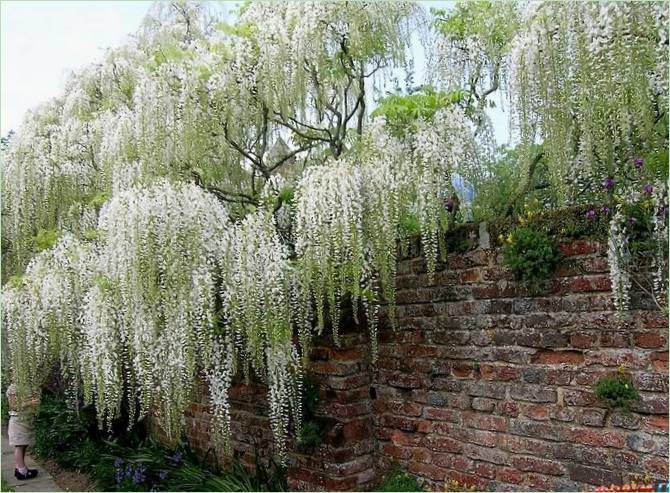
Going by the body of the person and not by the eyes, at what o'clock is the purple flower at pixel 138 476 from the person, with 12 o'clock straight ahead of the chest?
The purple flower is roughly at 2 o'clock from the person.

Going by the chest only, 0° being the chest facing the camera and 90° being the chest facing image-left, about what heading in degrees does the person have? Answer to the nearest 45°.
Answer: approximately 270°

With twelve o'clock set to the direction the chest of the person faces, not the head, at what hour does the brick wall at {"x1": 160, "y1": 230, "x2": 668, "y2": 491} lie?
The brick wall is roughly at 2 o'clock from the person.

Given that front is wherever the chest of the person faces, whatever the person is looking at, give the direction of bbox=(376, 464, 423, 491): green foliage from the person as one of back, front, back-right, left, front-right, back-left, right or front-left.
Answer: front-right

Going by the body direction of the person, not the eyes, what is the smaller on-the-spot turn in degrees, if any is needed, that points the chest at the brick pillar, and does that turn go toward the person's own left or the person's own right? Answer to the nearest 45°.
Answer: approximately 45° to the person's own right
